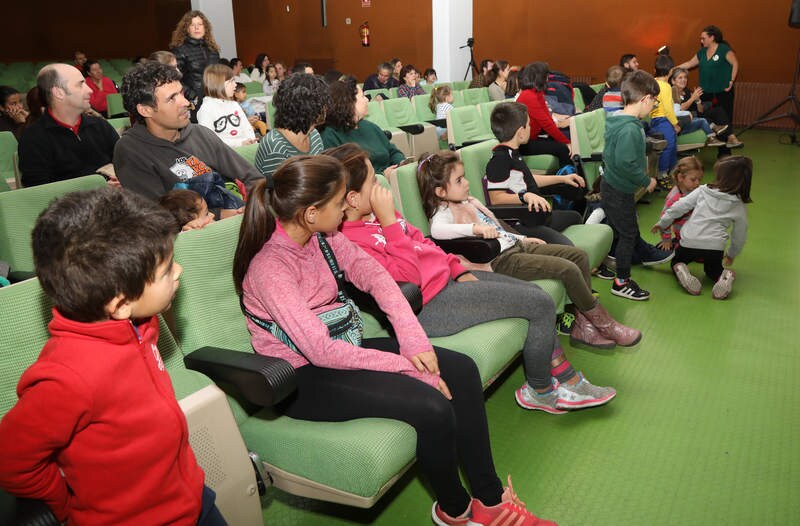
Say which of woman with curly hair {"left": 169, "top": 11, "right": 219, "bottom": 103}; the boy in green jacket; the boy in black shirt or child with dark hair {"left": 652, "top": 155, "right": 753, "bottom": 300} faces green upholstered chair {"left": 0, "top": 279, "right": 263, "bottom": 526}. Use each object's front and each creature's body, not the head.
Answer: the woman with curly hair

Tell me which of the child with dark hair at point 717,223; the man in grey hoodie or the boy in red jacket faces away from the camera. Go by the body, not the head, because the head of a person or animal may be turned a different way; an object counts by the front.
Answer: the child with dark hair

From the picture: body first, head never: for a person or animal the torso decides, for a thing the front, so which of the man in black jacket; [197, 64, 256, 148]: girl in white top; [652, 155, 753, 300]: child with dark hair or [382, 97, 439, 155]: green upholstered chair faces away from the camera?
the child with dark hair

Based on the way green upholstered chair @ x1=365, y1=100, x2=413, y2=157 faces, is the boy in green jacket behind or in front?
in front

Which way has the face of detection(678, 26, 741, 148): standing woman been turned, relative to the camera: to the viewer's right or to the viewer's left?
to the viewer's left

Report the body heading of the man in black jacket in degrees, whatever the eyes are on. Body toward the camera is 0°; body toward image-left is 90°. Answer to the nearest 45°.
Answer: approximately 315°

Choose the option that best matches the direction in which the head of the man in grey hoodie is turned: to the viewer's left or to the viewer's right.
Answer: to the viewer's right

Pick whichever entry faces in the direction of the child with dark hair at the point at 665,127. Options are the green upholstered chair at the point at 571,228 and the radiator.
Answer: the radiator

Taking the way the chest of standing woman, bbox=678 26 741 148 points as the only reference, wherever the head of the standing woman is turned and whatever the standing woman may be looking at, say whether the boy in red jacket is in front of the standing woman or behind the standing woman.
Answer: in front

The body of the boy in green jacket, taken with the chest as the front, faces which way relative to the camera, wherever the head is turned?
to the viewer's right
